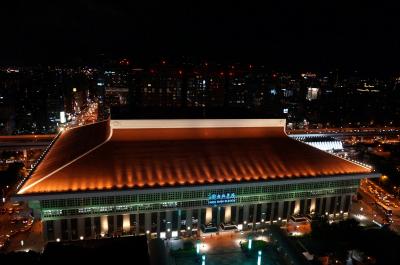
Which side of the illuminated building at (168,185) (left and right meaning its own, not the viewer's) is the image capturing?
front
